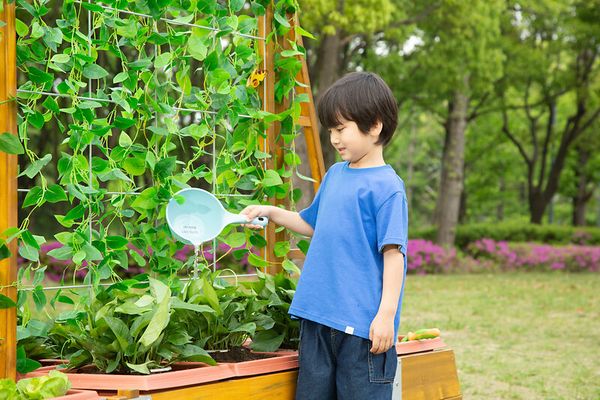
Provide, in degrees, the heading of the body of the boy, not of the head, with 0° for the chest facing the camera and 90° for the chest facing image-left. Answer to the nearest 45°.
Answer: approximately 45°

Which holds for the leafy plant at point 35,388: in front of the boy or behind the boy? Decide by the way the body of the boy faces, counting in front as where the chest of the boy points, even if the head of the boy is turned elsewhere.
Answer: in front

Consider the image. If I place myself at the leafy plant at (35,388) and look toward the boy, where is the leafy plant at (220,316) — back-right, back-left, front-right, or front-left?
front-left

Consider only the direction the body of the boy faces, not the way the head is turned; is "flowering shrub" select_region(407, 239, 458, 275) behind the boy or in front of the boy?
behind

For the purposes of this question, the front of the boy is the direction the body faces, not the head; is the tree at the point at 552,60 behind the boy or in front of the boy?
behind

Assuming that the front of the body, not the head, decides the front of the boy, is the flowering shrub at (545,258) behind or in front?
behind

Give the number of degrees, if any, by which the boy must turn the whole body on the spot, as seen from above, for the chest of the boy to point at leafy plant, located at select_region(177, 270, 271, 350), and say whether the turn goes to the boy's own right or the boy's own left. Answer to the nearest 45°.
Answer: approximately 45° to the boy's own right

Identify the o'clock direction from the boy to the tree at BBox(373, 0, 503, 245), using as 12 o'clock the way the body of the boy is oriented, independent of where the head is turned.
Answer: The tree is roughly at 5 o'clock from the boy.
